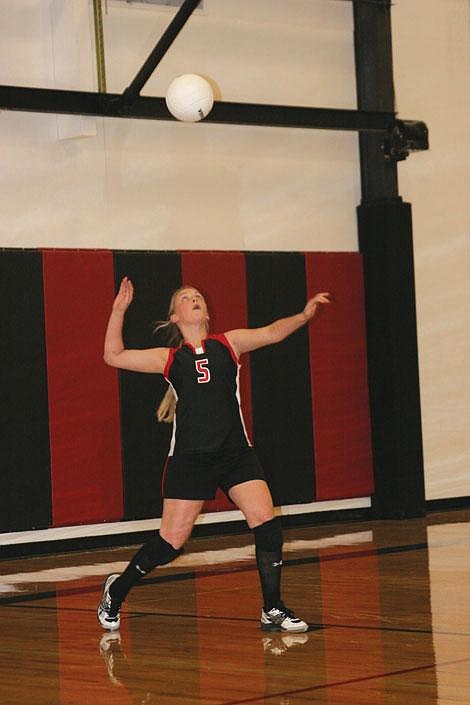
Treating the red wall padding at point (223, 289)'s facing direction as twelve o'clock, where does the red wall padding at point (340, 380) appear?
the red wall padding at point (340, 380) is roughly at 8 o'clock from the red wall padding at point (223, 289).

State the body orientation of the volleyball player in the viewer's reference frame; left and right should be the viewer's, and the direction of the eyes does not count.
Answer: facing the viewer and to the right of the viewer

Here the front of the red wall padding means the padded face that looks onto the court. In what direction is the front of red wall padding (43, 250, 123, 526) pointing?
toward the camera

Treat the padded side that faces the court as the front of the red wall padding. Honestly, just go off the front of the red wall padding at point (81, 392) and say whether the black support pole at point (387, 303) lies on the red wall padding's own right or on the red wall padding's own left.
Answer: on the red wall padding's own left

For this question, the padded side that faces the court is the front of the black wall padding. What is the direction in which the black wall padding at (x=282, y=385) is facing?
toward the camera

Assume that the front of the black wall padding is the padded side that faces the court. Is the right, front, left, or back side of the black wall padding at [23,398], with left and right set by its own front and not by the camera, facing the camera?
front
